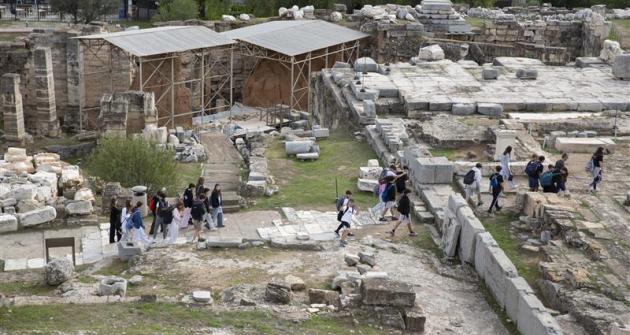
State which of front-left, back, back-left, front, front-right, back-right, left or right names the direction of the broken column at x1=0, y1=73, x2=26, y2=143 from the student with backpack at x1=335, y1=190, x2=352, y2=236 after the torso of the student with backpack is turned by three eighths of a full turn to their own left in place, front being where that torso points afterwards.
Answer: front
